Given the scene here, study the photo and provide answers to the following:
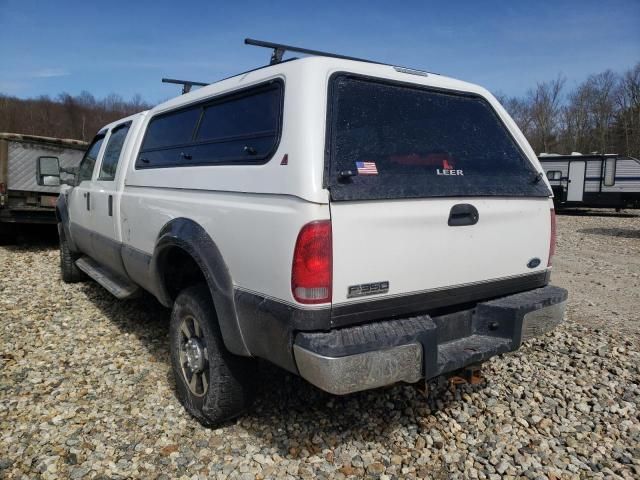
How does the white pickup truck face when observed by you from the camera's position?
facing away from the viewer and to the left of the viewer

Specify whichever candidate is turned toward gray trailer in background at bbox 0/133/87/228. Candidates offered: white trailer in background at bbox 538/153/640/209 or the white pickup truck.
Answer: the white pickup truck

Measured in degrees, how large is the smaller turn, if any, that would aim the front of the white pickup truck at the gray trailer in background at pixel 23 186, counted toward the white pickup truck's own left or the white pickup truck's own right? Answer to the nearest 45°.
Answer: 0° — it already faces it

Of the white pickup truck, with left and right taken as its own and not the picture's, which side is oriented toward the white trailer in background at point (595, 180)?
right

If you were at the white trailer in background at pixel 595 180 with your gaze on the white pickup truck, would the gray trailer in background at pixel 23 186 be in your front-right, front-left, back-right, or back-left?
front-right
